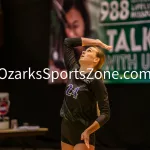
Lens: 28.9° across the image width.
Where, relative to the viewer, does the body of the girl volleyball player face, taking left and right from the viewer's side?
facing the viewer and to the left of the viewer
